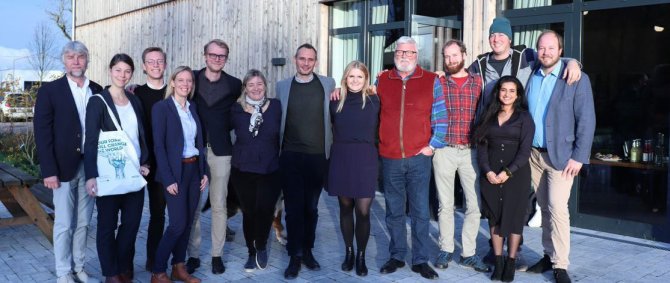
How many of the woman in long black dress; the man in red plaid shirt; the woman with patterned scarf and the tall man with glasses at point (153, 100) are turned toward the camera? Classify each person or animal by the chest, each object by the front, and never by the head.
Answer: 4

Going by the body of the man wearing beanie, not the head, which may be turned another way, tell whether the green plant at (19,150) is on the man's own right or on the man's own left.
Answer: on the man's own right

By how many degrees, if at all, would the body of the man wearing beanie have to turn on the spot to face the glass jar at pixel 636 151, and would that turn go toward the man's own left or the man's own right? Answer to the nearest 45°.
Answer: approximately 135° to the man's own left

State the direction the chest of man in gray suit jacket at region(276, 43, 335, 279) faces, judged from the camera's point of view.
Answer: toward the camera

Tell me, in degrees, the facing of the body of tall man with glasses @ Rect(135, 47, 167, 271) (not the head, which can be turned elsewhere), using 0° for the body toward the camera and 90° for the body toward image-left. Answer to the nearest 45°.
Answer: approximately 0°

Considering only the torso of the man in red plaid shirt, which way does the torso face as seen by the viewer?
toward the camera

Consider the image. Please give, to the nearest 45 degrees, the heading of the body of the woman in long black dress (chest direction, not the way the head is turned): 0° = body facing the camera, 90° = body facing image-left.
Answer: approximately 0°

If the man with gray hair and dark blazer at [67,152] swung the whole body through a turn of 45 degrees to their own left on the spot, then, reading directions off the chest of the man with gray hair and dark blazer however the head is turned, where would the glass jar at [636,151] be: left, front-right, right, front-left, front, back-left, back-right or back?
front

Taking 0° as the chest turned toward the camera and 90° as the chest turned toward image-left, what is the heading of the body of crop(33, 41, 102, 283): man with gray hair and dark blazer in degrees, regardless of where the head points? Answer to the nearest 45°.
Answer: approximately 315°

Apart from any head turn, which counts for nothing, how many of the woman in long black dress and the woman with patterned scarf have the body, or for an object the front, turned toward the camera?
2

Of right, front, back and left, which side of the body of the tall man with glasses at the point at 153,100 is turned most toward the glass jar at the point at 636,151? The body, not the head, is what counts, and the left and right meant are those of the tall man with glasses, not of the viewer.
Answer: left

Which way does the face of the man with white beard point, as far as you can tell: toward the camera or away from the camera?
toward the camera

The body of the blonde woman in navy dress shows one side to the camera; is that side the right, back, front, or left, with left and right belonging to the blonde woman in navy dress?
front
